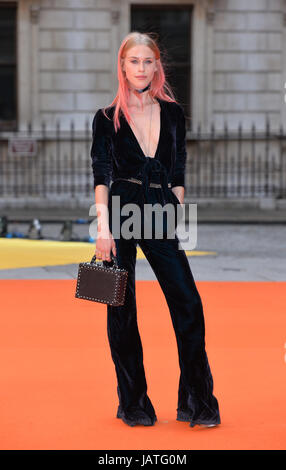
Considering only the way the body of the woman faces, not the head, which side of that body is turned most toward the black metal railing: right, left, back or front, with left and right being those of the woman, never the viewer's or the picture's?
back

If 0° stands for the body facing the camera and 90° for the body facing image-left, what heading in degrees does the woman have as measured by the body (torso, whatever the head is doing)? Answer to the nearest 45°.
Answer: approximately 0°
